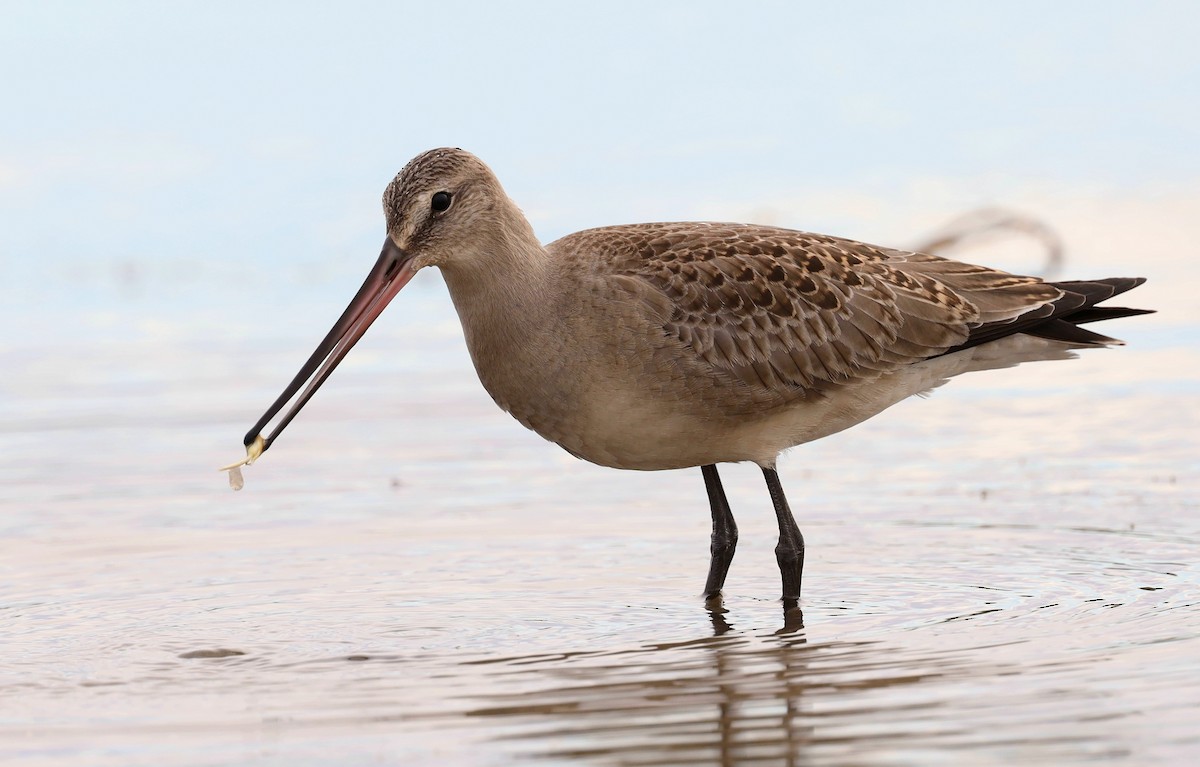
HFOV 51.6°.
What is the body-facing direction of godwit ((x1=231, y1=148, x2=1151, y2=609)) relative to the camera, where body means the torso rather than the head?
to the viewer's left
